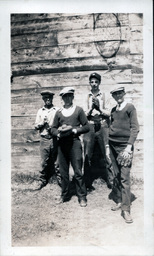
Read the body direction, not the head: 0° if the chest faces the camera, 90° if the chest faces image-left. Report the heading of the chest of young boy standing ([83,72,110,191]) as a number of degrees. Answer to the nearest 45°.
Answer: approximately 0°

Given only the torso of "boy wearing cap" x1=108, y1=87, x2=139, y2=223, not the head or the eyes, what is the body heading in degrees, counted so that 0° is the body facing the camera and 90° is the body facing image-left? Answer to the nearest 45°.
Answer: approximately 45°

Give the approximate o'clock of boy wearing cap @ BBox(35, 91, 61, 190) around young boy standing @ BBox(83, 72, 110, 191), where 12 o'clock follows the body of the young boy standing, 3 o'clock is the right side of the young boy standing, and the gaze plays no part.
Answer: The boy wearing cap is roughly at 3 o'clock from the young boy standing.
